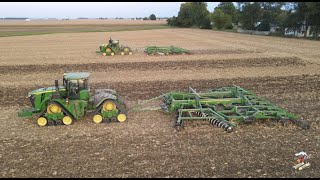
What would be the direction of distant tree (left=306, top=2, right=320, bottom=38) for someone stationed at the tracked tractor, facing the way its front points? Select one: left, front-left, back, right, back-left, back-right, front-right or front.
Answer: back-right

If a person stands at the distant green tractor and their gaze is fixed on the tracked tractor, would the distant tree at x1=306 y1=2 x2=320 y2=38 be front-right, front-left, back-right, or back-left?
back-left

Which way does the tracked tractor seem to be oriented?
to the viewer's left

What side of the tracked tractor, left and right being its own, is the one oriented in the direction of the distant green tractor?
right

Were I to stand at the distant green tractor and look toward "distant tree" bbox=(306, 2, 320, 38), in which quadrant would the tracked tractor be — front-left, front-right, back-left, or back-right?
back-right
